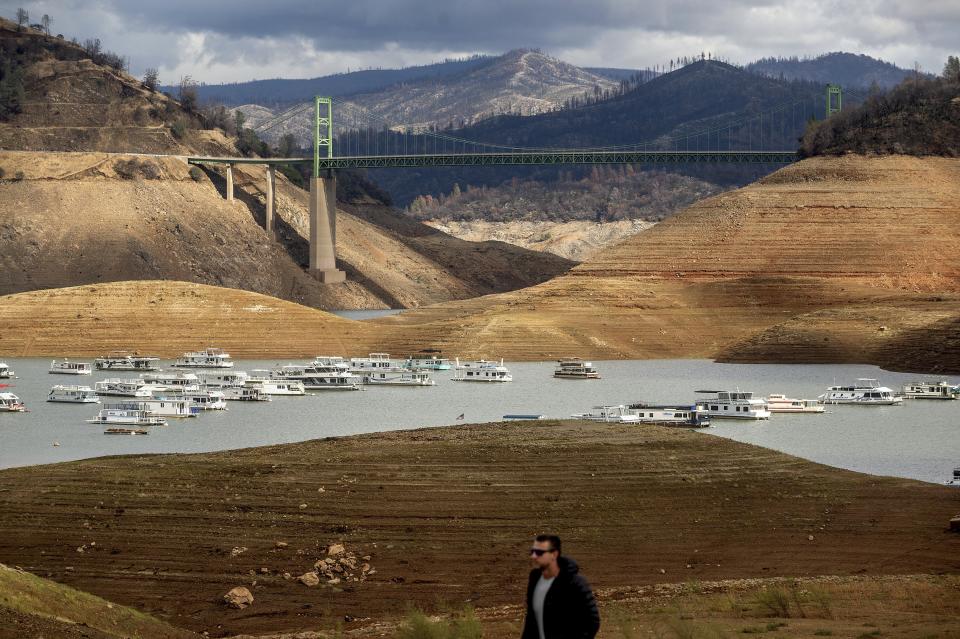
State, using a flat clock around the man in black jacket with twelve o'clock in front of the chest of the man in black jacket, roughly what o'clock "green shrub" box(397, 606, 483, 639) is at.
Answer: The green shrub is roughly at 4 o'clock from the man in black jacket.

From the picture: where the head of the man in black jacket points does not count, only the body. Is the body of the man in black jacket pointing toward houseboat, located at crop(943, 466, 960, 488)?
no

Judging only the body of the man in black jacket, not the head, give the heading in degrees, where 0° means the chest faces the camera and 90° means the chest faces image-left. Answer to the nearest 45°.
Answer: approximately 45°

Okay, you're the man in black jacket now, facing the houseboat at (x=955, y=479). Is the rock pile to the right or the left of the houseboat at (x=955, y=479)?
left

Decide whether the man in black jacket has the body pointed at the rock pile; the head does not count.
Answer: no
